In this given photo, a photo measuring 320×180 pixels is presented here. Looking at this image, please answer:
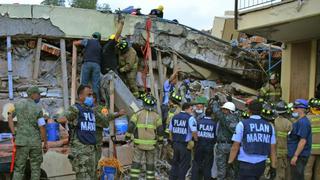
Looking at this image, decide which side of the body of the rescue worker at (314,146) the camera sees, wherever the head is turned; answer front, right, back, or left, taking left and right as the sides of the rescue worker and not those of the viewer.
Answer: back

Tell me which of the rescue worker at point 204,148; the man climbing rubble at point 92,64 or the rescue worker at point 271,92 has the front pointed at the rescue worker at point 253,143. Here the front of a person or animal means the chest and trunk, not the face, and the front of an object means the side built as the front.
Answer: the rescue worker at point 271,92

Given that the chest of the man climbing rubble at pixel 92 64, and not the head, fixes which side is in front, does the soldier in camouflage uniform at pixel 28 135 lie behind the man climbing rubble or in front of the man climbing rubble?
behind

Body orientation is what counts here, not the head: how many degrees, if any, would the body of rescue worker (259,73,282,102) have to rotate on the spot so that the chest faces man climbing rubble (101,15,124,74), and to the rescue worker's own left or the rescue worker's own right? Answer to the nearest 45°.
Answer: approximately 45° to the rescue worker's own right

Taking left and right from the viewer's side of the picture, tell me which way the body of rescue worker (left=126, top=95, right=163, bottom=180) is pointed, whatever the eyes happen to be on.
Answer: facing away from the viewer

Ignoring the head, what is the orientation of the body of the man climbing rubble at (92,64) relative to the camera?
away from the camera

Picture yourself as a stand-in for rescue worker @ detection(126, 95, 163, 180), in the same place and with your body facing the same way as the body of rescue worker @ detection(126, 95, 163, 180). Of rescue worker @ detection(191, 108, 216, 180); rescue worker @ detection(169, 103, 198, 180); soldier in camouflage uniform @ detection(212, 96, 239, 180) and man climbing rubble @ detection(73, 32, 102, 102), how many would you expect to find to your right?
3

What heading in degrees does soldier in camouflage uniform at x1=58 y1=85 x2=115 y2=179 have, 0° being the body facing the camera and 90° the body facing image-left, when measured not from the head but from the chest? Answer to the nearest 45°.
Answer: approximately 315°
